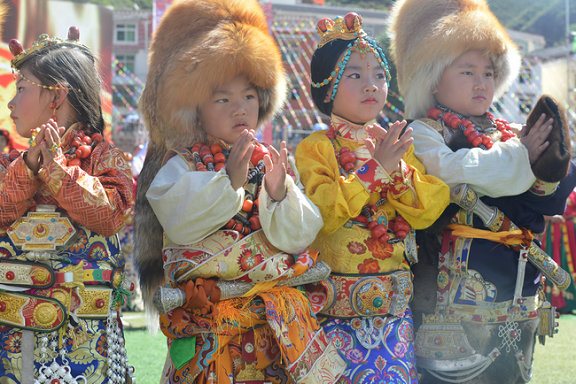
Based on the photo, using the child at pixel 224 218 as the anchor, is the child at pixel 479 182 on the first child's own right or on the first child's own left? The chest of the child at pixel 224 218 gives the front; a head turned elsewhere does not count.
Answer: on the first child's own left

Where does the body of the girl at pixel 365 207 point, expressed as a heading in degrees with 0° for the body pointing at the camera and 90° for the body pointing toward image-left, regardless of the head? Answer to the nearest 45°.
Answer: approximately 315°

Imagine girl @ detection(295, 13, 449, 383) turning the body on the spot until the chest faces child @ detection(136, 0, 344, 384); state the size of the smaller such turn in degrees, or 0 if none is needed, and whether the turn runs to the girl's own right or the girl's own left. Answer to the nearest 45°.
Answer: approximately 90° to the girl's own right

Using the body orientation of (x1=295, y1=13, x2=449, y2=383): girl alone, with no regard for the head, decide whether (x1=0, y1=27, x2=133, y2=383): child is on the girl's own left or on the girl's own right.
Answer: on the girl's own right

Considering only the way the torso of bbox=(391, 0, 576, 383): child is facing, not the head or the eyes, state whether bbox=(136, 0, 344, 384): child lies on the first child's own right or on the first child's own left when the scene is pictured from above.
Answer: on the first child's own right

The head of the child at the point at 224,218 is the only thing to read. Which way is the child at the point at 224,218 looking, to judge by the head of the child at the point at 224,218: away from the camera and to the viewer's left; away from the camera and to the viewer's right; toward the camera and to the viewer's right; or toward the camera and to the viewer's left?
toward the camera and to the viewer's right

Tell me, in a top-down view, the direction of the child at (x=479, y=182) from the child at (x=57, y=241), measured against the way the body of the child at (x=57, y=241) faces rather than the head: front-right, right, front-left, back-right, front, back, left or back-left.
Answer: back-left

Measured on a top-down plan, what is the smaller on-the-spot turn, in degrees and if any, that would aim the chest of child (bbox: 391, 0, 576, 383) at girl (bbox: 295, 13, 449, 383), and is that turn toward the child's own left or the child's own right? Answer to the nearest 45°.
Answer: approximately 90° to the child's own right

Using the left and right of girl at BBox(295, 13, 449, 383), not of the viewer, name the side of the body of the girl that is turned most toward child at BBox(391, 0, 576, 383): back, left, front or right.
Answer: left
